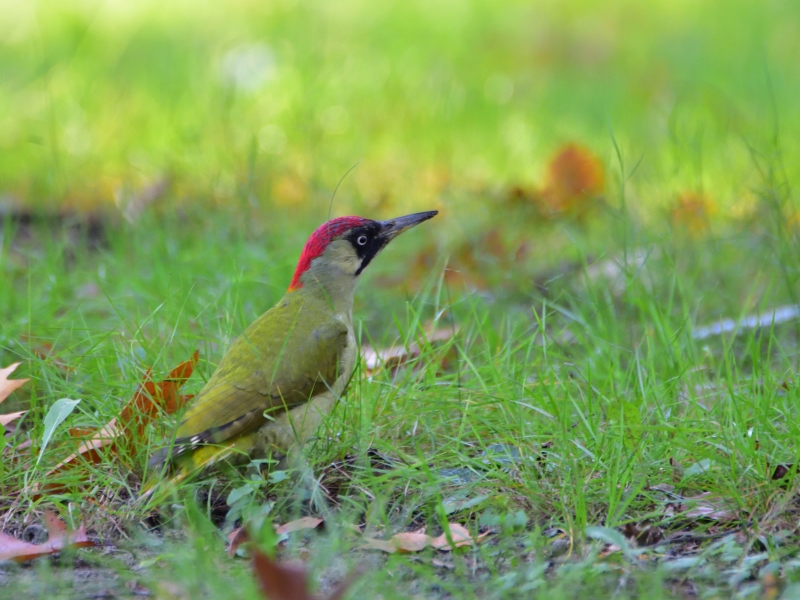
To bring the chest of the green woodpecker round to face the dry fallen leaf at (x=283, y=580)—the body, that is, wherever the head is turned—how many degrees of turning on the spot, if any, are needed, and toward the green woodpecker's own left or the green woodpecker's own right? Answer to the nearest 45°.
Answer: approximately 90° to the green woodpecker's own right

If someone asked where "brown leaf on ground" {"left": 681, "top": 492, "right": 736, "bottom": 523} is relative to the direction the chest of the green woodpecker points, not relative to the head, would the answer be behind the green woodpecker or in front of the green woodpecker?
in front

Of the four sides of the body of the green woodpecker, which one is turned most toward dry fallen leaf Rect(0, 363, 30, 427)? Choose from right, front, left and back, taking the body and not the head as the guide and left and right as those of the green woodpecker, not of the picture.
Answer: back

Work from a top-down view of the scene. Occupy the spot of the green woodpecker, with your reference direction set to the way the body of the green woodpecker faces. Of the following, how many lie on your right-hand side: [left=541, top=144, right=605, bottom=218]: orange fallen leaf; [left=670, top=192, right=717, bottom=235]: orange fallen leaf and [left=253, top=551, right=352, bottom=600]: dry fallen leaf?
1

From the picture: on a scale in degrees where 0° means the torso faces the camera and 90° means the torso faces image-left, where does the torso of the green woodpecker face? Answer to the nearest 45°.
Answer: approximately 270°
